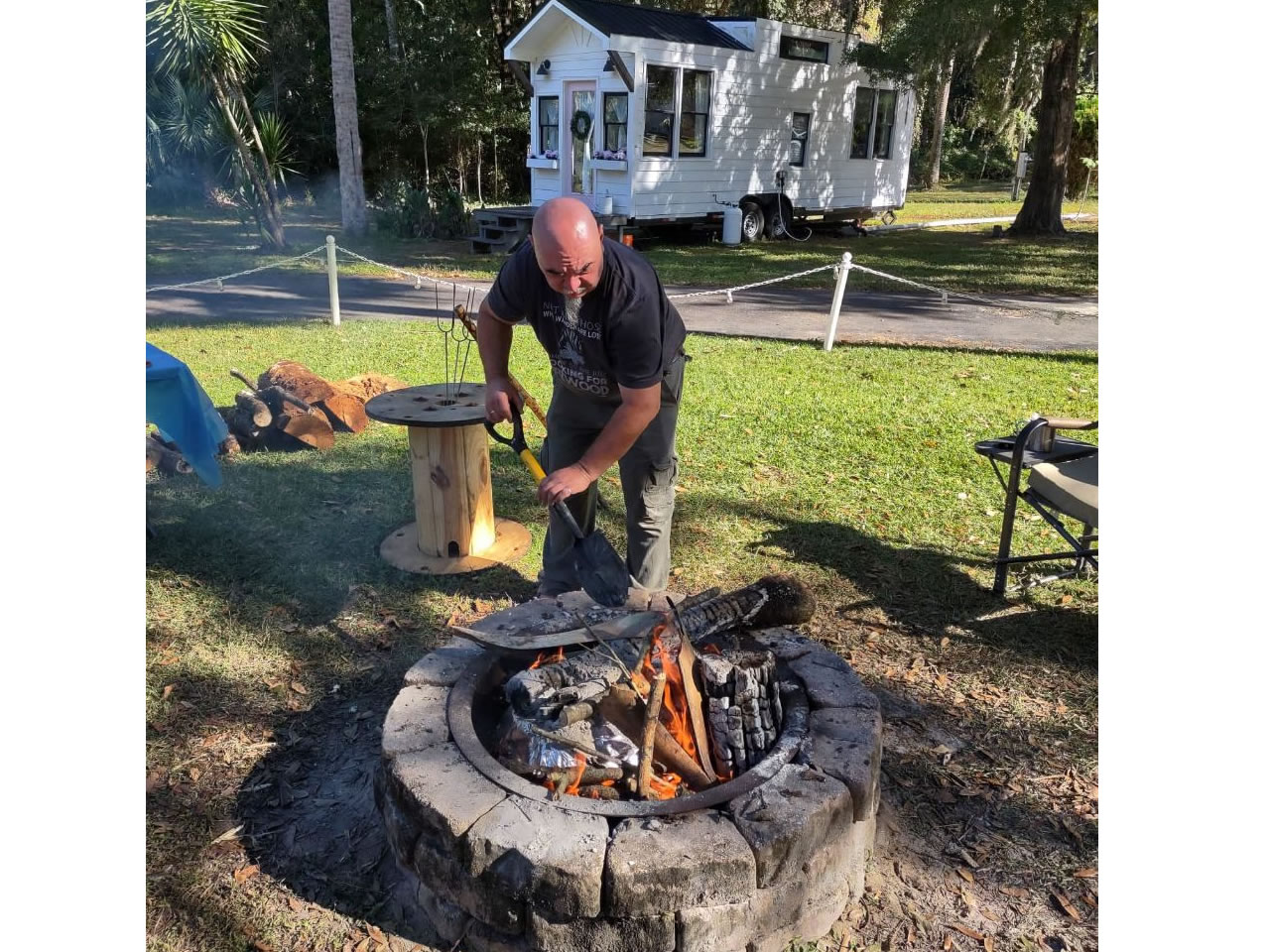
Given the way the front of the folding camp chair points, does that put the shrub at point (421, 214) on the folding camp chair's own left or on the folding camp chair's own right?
on the folding camp chair's own right

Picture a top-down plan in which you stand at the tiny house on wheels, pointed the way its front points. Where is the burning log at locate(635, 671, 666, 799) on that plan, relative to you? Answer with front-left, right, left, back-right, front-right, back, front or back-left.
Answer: front-left

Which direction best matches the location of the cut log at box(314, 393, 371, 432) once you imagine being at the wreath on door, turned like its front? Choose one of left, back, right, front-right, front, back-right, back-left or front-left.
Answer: front-left

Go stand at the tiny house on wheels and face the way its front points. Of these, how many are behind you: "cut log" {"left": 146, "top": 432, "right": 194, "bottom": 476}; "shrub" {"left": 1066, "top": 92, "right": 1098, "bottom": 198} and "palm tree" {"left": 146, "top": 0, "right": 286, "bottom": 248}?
1

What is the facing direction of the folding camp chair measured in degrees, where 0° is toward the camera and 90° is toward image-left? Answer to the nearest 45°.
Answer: approximately 45°

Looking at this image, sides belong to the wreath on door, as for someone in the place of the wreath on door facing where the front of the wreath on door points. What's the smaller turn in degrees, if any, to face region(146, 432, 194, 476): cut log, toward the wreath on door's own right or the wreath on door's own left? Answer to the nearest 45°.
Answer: approximately 45° to the wreath on door's own left

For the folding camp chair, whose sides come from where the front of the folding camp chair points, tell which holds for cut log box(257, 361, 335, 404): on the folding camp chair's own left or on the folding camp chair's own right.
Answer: on the folding camp chair's own right

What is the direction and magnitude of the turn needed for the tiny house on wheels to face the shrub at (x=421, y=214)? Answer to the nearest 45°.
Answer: approximately 45° to its right

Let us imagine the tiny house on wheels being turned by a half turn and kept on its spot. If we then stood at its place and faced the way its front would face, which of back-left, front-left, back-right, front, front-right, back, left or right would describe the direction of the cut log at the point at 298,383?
back-right
